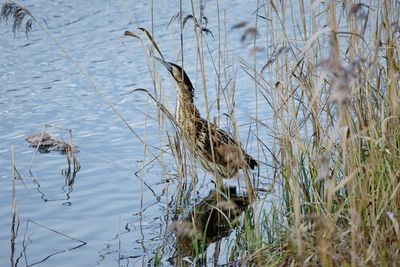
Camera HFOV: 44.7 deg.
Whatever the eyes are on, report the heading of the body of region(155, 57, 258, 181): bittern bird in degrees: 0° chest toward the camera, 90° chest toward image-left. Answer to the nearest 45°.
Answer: approximately 90°
